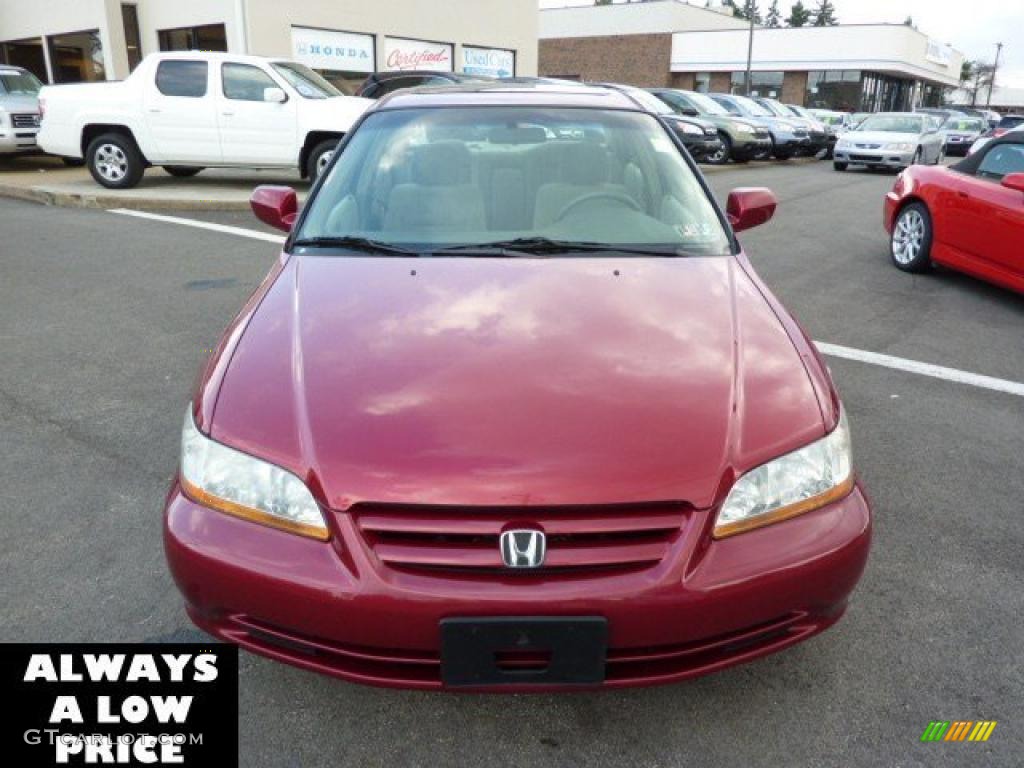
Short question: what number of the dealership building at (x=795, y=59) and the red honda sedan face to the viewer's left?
0

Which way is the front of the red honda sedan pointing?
toward the camera

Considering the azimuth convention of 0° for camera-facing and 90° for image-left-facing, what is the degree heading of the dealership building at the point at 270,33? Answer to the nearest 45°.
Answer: approximately 315°

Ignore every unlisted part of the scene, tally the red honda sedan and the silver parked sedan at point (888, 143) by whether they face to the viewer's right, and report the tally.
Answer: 0

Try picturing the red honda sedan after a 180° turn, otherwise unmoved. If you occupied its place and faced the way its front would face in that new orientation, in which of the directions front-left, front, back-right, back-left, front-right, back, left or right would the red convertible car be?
front-right

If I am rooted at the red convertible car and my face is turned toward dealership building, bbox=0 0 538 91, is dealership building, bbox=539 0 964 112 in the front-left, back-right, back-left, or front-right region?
front-right

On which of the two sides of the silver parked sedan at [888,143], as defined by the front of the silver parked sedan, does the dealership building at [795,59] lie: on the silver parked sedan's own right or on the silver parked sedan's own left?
on the silver parked sedan's own right

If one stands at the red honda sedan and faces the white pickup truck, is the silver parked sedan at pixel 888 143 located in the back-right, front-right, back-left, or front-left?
front-right

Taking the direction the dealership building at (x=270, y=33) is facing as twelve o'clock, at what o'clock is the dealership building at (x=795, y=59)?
the dealership building at (x=795, y=59) is roughly at 9 o'clock from the dealership building at (x=270, y=33).

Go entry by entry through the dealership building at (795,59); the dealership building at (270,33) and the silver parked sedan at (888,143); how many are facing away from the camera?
0

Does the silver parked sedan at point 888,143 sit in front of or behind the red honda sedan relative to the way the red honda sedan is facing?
behind

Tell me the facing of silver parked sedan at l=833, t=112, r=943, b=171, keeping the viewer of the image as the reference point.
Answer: facing the viewer and to the left of the viewer

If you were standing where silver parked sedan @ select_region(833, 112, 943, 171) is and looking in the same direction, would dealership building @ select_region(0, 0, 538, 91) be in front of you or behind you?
in front
